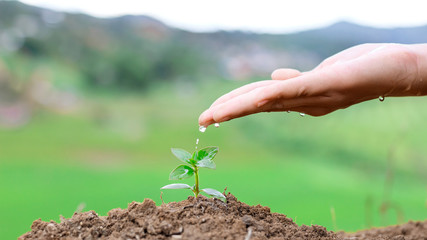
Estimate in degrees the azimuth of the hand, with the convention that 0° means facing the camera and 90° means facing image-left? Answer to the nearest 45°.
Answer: approximately 90°
